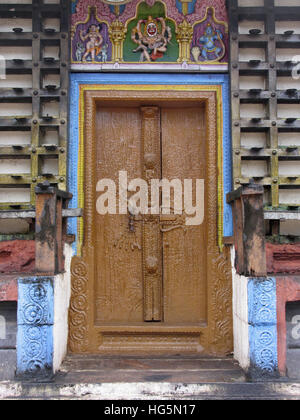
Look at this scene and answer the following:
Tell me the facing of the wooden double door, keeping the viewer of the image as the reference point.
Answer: facing the viewer
